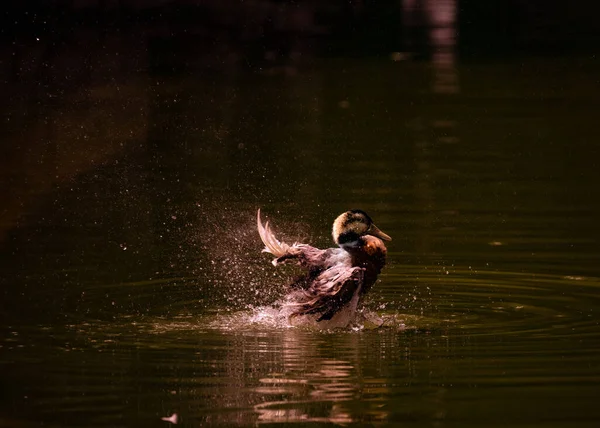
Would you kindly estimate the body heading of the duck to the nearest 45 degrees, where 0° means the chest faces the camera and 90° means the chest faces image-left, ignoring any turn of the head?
approximately 270°
